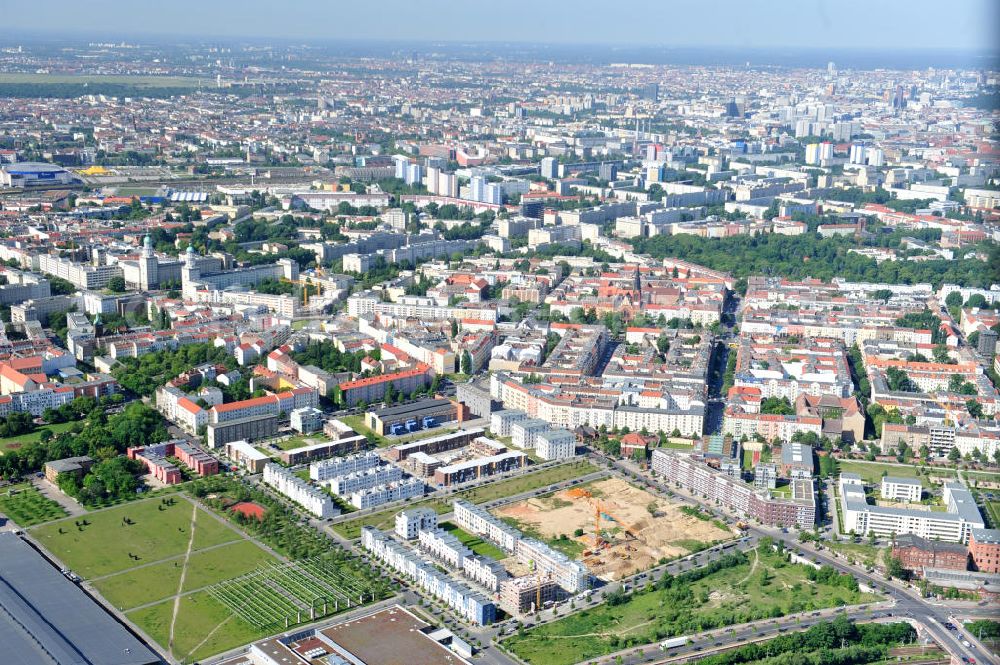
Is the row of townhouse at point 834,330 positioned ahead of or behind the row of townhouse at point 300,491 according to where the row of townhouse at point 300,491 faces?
behind

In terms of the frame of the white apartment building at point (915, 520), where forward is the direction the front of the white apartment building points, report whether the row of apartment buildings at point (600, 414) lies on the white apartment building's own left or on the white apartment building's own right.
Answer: on the white apartment building's own right

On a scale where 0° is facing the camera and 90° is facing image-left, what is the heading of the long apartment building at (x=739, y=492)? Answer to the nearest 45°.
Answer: approximately 45°

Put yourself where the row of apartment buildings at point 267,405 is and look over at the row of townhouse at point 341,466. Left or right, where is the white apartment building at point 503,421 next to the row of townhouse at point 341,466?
left

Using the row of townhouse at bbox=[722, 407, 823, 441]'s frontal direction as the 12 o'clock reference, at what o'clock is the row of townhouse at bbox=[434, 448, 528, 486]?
the row of townhouse at bbox=[434, 448, 528, 486] is roughly at 2 o'clock from the row of townhouse at bbox=[722, 407, 823, 441].

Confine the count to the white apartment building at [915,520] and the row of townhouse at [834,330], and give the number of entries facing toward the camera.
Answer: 2

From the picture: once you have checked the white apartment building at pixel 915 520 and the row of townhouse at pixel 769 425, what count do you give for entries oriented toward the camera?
2

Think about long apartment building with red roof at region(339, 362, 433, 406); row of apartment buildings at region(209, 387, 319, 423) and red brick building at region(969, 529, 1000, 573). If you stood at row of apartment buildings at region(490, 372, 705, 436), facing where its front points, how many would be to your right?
2

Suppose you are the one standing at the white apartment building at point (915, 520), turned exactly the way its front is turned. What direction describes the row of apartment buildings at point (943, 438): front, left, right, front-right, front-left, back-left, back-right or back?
back

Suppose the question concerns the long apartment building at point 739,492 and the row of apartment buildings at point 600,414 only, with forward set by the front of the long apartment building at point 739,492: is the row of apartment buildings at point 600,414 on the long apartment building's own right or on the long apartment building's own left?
on the long apartment building's own right

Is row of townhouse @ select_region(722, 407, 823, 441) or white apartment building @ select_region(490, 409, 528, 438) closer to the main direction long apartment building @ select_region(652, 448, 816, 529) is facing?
the white apartment building

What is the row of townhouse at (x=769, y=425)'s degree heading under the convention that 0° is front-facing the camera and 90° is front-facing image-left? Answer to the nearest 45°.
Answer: approximately 0°
